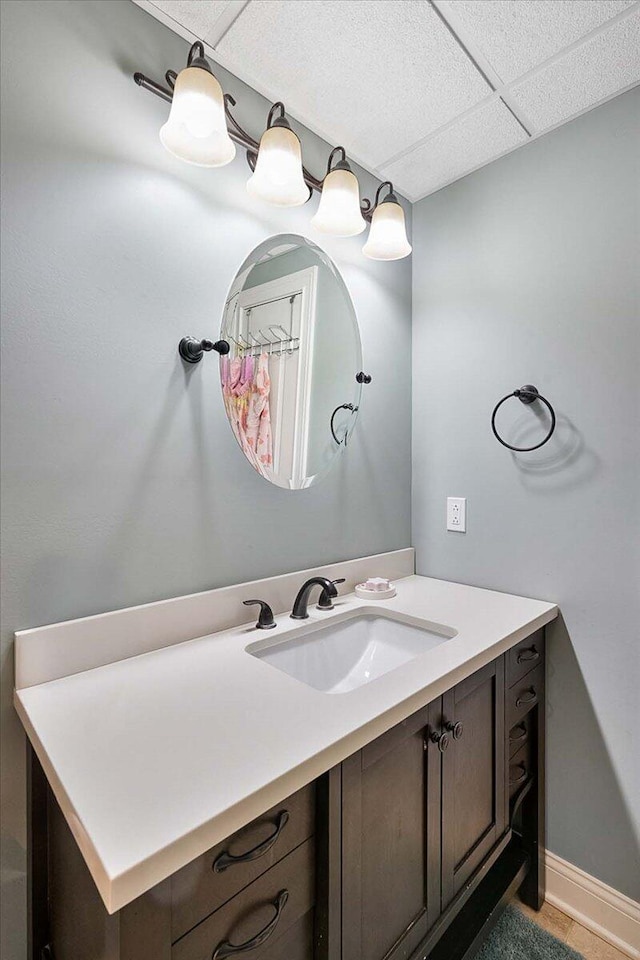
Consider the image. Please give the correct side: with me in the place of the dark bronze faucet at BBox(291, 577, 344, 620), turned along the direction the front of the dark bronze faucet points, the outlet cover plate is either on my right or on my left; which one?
on my left

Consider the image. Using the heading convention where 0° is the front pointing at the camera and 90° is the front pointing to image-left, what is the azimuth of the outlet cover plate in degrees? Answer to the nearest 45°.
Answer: approximately 45°

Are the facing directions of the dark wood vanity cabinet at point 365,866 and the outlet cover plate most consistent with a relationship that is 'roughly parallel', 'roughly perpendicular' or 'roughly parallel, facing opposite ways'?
roughly perpendicular

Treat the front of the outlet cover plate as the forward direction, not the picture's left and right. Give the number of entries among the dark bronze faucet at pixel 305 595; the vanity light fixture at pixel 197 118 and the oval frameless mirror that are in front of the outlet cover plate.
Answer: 3

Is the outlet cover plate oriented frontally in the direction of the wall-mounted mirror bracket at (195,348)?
yes
